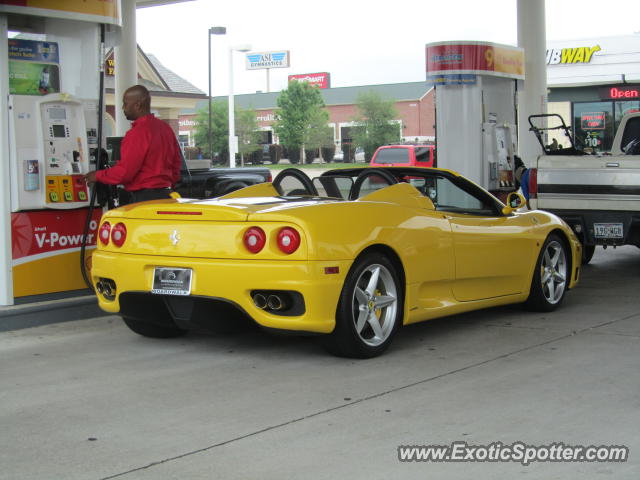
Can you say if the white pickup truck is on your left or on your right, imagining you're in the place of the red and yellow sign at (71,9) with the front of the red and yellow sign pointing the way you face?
on your left

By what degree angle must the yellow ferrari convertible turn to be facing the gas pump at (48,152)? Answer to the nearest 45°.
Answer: approximately 90° to its left

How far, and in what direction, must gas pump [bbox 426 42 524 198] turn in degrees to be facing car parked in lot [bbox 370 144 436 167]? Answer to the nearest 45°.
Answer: approximately 135° to its left

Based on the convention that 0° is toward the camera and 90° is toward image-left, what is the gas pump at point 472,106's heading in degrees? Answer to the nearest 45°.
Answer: approximately 315°
